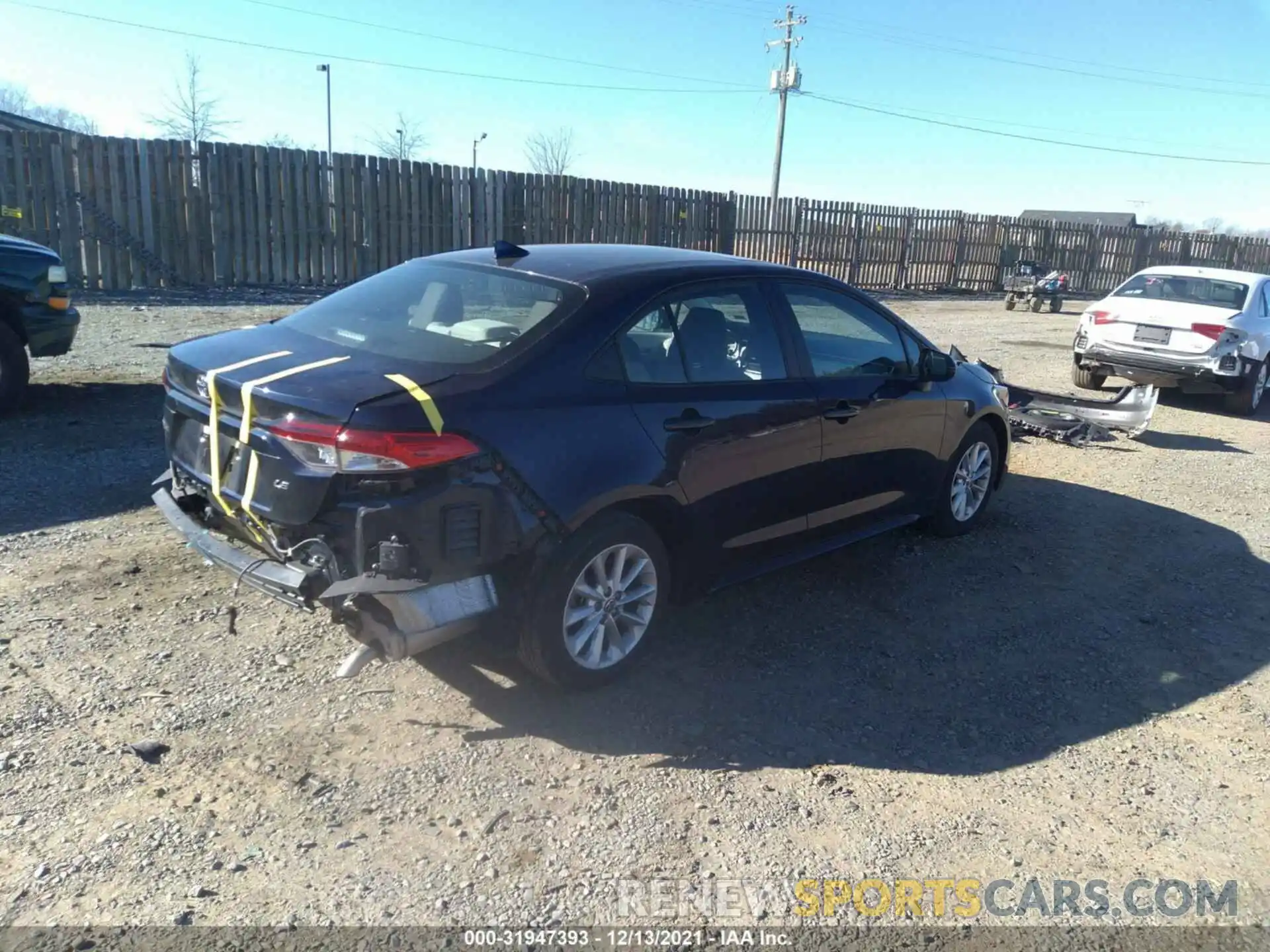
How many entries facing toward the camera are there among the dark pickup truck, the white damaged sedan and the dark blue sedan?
0

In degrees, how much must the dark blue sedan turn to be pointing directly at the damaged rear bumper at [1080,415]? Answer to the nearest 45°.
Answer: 0° — it already faces it

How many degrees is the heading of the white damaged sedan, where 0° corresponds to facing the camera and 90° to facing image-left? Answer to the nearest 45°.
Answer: approximately 225°

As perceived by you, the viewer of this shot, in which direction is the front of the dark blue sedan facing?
facing away from the viewer and to the right of the viewer

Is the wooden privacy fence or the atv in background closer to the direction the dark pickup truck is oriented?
the atv in background

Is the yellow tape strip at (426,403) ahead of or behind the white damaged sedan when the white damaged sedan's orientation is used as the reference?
behind

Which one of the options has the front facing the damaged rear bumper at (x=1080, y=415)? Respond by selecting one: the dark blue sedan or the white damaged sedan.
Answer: the dark blue sedan

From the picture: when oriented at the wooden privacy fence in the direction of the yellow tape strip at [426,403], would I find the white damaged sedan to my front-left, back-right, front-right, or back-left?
front-left

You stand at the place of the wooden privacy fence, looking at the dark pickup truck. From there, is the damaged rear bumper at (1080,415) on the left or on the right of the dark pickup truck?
left

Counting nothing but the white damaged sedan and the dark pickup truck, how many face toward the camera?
0

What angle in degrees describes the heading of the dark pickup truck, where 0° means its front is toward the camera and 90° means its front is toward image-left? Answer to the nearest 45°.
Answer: approximately 270°

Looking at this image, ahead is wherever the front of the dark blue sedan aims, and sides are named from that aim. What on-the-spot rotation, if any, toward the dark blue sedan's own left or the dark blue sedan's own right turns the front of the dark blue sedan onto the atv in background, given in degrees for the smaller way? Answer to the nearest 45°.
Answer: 0° — it already faces it
